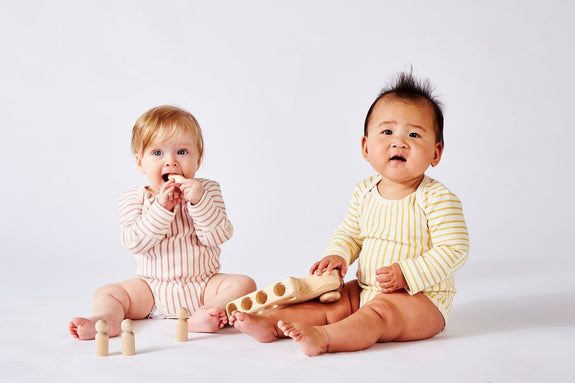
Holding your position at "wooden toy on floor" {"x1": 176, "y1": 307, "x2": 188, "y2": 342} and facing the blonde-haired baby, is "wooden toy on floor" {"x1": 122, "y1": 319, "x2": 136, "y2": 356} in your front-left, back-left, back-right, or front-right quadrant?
back-left

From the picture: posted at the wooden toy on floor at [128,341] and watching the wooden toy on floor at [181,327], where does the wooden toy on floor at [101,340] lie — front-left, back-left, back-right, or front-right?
back-left

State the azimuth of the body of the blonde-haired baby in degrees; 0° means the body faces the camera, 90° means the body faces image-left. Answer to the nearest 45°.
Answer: approximately 0°
